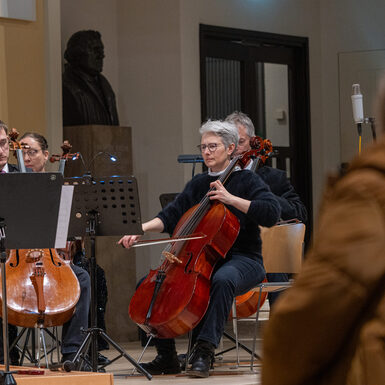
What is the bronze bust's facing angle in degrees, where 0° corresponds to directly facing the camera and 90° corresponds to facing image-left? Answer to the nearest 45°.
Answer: approximately 315°

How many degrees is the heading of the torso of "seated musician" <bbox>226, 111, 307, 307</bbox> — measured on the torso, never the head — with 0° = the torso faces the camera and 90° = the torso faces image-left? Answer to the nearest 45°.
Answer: approximately 45°

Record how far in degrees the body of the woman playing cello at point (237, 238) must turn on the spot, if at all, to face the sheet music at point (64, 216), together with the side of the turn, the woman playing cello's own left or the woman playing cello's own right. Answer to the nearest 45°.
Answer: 0° — they already face it
